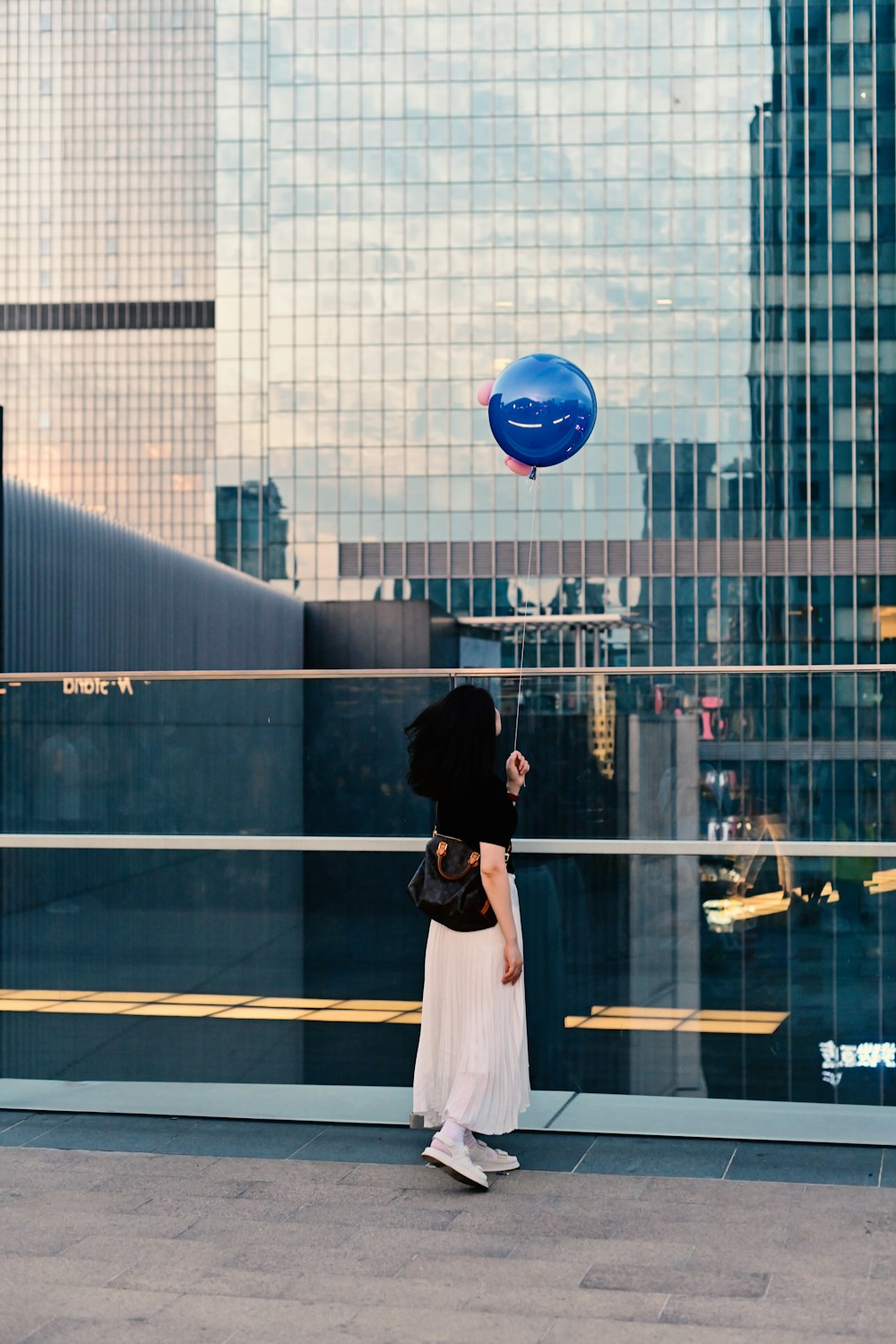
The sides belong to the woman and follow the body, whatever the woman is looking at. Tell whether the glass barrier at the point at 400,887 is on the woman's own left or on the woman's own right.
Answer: on the woman's own left
